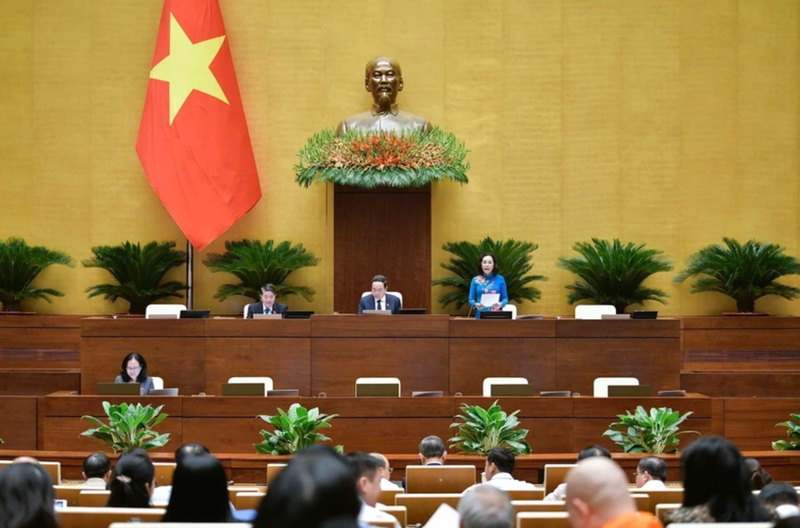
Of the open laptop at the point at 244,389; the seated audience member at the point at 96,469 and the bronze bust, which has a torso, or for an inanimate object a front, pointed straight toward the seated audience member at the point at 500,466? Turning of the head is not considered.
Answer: the bronze bust

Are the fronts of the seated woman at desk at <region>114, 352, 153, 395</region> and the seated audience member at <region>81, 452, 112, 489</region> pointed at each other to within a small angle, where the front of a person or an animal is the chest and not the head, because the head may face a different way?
yes

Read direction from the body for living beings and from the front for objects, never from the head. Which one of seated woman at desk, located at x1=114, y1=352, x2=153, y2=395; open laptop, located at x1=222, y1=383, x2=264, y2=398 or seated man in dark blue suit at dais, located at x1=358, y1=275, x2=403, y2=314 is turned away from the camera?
the open laptop

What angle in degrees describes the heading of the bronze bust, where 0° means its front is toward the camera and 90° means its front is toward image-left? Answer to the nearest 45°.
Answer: approximately 0°

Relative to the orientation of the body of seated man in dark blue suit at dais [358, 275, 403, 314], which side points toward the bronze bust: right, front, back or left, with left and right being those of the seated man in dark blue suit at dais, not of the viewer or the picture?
back

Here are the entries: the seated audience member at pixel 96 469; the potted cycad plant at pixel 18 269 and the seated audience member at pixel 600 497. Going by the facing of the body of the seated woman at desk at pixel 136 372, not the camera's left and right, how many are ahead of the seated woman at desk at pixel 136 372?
2

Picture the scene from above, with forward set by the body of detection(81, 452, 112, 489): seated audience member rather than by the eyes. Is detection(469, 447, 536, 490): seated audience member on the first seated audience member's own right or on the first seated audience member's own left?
on the first seated audience member's own right

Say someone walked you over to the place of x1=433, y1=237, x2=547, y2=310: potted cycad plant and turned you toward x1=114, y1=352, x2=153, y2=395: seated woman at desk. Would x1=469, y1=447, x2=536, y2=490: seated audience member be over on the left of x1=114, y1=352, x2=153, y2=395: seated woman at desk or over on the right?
left

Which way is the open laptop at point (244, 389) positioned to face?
away from the camera

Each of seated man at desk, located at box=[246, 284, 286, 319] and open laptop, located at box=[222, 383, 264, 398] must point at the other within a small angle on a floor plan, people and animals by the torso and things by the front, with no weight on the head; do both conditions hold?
yes

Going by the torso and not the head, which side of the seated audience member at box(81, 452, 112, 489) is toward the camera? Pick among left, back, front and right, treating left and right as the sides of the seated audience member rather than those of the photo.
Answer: back

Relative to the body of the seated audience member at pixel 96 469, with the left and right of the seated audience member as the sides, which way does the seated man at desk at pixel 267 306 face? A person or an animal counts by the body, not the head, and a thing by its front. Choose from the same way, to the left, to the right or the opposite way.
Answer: the opposite way

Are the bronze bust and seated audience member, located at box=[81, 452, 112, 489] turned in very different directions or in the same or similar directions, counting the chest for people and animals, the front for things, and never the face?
very different directions
